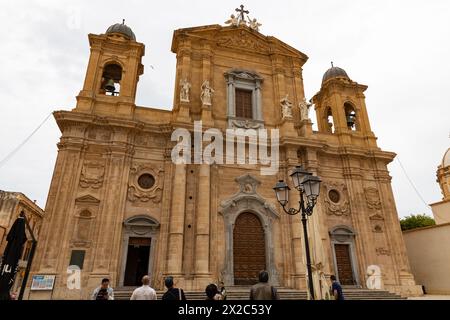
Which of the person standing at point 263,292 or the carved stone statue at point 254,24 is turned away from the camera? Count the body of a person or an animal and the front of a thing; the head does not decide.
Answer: the person standing

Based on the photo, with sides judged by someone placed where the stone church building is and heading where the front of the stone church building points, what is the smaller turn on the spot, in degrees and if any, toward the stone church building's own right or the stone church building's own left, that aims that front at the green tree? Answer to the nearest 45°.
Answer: approximately 135° to the stone church building's own left

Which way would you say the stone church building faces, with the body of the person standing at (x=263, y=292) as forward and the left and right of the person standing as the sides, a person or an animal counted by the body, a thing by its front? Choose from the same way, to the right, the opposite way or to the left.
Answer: the opposite way

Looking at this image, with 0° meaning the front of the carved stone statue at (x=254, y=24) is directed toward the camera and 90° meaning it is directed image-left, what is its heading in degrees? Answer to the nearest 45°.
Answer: approximately 0°

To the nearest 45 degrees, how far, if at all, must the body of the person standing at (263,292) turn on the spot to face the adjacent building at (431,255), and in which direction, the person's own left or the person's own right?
approximately 45° to the person's own right

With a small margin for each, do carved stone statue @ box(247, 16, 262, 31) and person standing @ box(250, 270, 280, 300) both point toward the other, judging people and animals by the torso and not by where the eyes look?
yes

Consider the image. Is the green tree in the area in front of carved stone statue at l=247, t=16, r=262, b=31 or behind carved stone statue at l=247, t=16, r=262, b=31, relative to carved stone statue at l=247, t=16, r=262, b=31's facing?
behind

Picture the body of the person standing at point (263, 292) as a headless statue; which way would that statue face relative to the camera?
away from the camera

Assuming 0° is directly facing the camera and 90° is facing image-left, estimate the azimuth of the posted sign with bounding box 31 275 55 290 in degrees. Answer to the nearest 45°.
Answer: approximately 0°
